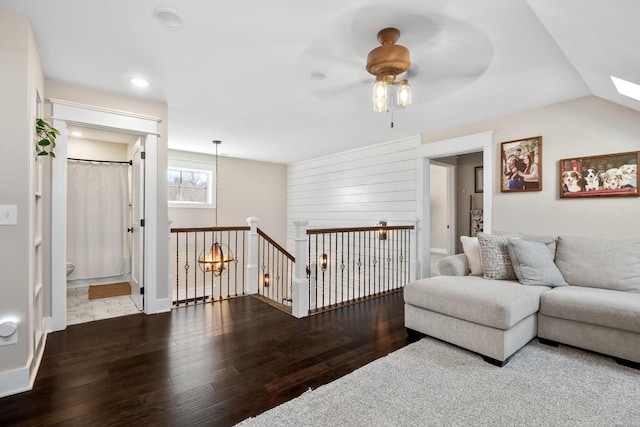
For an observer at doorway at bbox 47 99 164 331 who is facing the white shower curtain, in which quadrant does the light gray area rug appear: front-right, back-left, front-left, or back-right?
back-right

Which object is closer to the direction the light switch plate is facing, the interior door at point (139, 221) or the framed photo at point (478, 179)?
the framed photo

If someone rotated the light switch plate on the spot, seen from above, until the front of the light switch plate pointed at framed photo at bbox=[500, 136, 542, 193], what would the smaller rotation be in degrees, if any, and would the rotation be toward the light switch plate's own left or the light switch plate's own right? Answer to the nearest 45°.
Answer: approximately 45° to the light switch plate's own left
